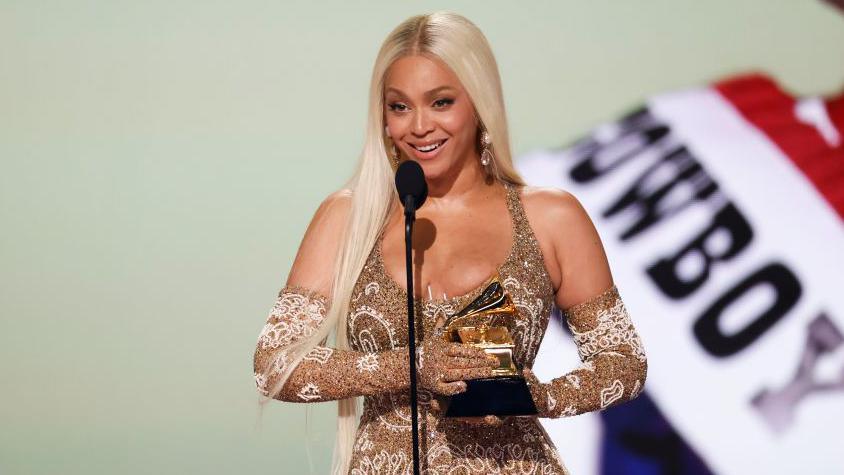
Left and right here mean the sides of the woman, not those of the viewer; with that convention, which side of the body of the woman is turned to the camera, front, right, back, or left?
front
